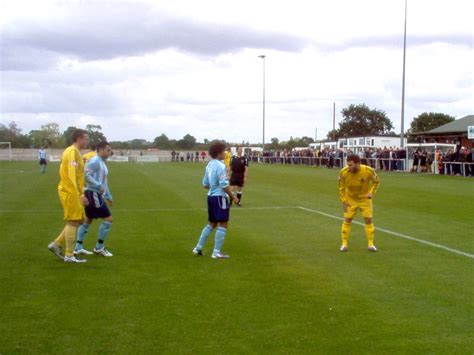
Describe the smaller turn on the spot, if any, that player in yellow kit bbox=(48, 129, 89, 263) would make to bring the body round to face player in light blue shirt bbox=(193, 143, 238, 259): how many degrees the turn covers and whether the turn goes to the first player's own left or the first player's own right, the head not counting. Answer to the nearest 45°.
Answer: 0° — they already face them

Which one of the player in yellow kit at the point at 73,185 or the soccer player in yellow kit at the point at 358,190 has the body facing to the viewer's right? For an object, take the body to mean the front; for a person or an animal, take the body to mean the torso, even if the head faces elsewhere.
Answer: the player in yellow kit at the point at 73,185

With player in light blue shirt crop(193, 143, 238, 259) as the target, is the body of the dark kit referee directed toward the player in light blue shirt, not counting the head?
yes

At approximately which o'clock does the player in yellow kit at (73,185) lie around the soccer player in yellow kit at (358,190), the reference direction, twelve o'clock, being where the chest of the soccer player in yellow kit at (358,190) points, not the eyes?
the player in yellow kit at (73,185) is roughly at 2 o'clock from the soccer player in yellow kit at (358,190).

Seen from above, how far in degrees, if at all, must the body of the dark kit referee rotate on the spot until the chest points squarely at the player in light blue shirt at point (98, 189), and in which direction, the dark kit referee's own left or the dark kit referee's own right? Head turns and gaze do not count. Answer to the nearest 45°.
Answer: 0° — they already face them

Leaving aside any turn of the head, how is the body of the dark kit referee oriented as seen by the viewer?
toward the camera

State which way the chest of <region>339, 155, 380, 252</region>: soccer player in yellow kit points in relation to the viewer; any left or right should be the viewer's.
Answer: facing the viewer

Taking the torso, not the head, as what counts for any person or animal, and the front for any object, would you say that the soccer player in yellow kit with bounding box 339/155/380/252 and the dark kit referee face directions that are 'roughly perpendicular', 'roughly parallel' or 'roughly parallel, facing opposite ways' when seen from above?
roughly parallel

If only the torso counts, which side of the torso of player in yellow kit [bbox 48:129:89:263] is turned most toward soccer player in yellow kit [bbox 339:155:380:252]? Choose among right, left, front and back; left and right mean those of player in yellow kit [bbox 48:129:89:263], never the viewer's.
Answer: front

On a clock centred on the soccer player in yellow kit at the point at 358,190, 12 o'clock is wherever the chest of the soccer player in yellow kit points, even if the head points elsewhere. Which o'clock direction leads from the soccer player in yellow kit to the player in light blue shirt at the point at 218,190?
The player in light blue shirt is roughly at 2 o'clock from the soccer player in yellow kit.

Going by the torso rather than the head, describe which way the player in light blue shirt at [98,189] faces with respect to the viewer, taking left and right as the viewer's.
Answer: facing to the right of the viewer

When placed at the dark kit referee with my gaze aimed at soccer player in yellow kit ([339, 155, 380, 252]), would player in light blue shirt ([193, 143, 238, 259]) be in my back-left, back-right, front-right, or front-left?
front-right

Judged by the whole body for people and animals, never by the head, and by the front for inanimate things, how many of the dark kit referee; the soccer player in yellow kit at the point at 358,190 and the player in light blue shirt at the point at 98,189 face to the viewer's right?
1

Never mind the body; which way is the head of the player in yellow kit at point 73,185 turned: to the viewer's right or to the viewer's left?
to the viewer's right

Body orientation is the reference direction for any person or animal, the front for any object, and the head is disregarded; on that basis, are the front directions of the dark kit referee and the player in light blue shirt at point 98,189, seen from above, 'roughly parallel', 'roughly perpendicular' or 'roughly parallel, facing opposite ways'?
roughly perpendicular

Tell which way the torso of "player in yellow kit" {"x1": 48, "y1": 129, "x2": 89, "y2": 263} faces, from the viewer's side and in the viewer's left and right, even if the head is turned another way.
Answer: facing to the right of the viewer
